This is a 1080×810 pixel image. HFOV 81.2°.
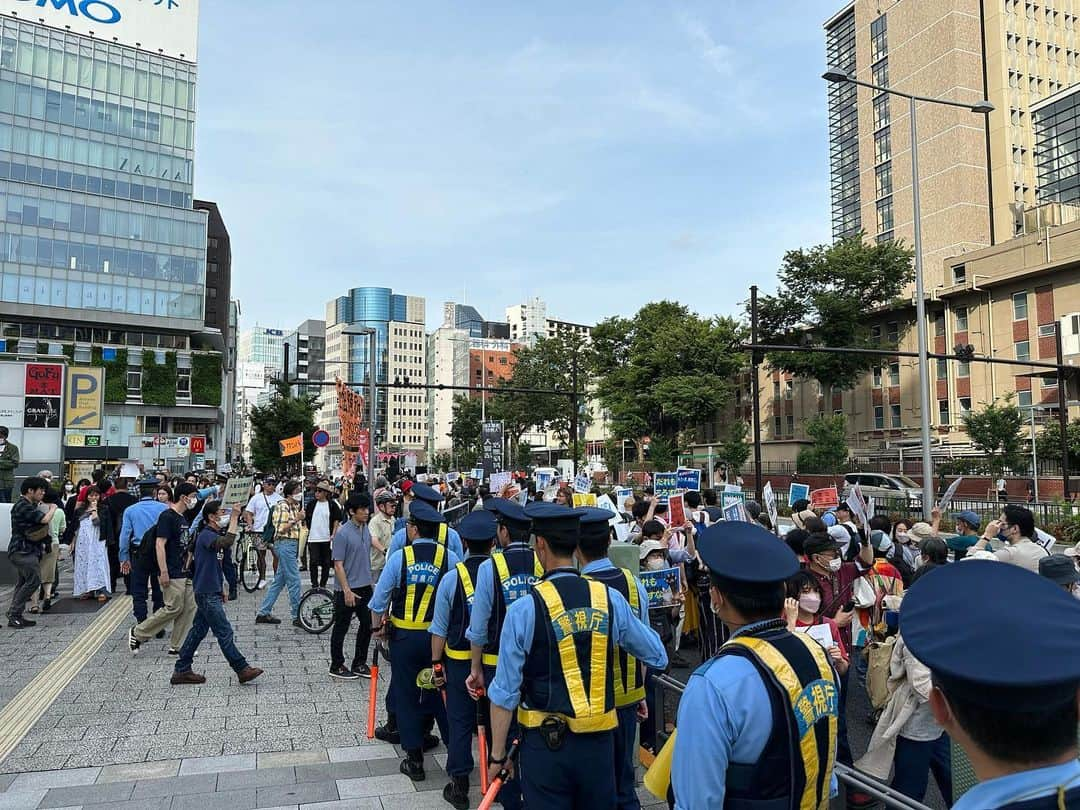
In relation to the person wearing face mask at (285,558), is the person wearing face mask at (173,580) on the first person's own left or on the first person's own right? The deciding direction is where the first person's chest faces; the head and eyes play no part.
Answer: on the first person's own right

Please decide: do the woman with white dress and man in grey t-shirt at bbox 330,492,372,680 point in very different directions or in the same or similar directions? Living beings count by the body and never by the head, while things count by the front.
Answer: same or similar directions

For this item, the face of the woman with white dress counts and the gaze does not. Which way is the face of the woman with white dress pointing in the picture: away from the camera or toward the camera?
toward the camera

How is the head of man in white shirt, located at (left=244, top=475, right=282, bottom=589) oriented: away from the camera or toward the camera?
toward the camera

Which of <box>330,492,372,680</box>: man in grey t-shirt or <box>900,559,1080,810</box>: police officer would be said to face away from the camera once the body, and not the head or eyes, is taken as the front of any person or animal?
the police officer

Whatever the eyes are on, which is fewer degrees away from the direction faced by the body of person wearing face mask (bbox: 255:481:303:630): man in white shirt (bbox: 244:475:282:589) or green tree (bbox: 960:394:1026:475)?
the green tree

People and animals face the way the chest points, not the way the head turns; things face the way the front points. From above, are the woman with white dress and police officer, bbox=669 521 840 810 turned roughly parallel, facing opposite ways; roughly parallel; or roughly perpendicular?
roughly parallel, facing opposite ways

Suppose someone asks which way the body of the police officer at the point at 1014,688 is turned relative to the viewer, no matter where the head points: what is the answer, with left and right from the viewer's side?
facing away from the viewer

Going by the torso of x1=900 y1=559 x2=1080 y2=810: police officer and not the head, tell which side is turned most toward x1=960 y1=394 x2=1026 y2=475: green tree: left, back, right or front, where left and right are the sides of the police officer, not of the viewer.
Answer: front

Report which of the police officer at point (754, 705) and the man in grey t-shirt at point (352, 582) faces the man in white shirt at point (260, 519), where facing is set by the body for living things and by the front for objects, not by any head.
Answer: the police officer

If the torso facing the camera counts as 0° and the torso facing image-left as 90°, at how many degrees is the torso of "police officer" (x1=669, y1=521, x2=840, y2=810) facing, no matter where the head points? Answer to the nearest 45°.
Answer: approximately 135°

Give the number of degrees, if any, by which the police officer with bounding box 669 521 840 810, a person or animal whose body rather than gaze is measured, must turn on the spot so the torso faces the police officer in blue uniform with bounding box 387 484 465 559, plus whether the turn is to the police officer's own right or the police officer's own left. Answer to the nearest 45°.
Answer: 0° — they already face them

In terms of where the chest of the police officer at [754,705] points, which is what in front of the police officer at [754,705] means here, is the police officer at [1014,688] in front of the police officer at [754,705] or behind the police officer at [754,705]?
behind

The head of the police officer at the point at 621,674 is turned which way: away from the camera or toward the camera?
away from the camera

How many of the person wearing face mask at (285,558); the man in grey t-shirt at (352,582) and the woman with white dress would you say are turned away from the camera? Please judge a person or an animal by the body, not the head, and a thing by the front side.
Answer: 0

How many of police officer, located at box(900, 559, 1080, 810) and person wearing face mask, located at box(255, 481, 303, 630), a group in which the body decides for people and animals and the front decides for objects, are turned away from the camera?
1
